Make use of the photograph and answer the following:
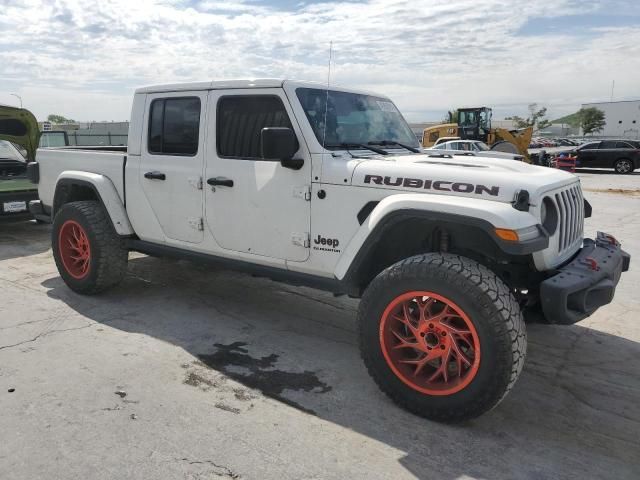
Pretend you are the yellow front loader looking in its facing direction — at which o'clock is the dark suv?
The dark suv is roughly at 12 o'clock from the yellow front loader.

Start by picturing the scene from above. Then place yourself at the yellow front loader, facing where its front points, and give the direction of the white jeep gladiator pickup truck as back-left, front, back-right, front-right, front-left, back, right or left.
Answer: right

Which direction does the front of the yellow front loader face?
to the viewer's right

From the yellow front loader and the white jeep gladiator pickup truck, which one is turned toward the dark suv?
the yellow front loader

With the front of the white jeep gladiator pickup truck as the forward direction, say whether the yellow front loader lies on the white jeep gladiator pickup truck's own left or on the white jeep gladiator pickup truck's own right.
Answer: on the white jeep gladiator pickup truck's own left

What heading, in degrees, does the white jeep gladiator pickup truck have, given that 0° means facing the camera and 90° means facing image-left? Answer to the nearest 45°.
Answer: approximately 315°

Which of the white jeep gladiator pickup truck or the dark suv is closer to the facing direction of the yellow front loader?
the dark suv
